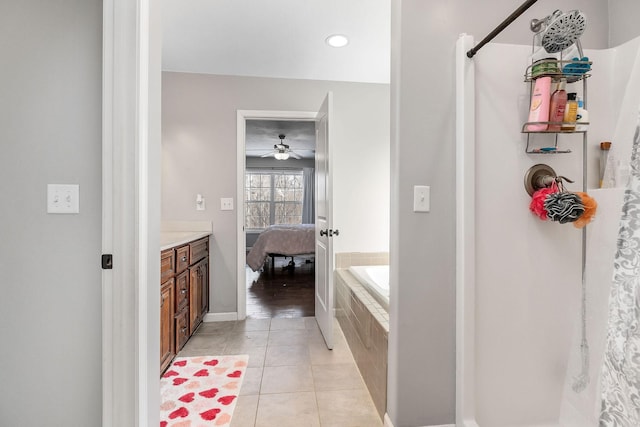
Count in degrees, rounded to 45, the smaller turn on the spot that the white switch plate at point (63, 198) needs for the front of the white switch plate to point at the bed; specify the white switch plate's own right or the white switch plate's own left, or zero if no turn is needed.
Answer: approximately 135° to the white switch plate's own left

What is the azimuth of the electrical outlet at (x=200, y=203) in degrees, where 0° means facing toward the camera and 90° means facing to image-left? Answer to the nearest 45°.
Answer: approximately 0°

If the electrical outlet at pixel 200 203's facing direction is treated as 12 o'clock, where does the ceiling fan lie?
The ceiling fan is roughly at 7 o'clock from the electrical outlet.

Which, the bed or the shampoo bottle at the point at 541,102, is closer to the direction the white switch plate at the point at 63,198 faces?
the shampoo bottle

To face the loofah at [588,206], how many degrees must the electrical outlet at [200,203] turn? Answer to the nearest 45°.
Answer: approximately 45° to its left

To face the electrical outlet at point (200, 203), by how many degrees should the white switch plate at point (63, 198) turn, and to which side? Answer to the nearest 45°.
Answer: approximately 135° to its left
